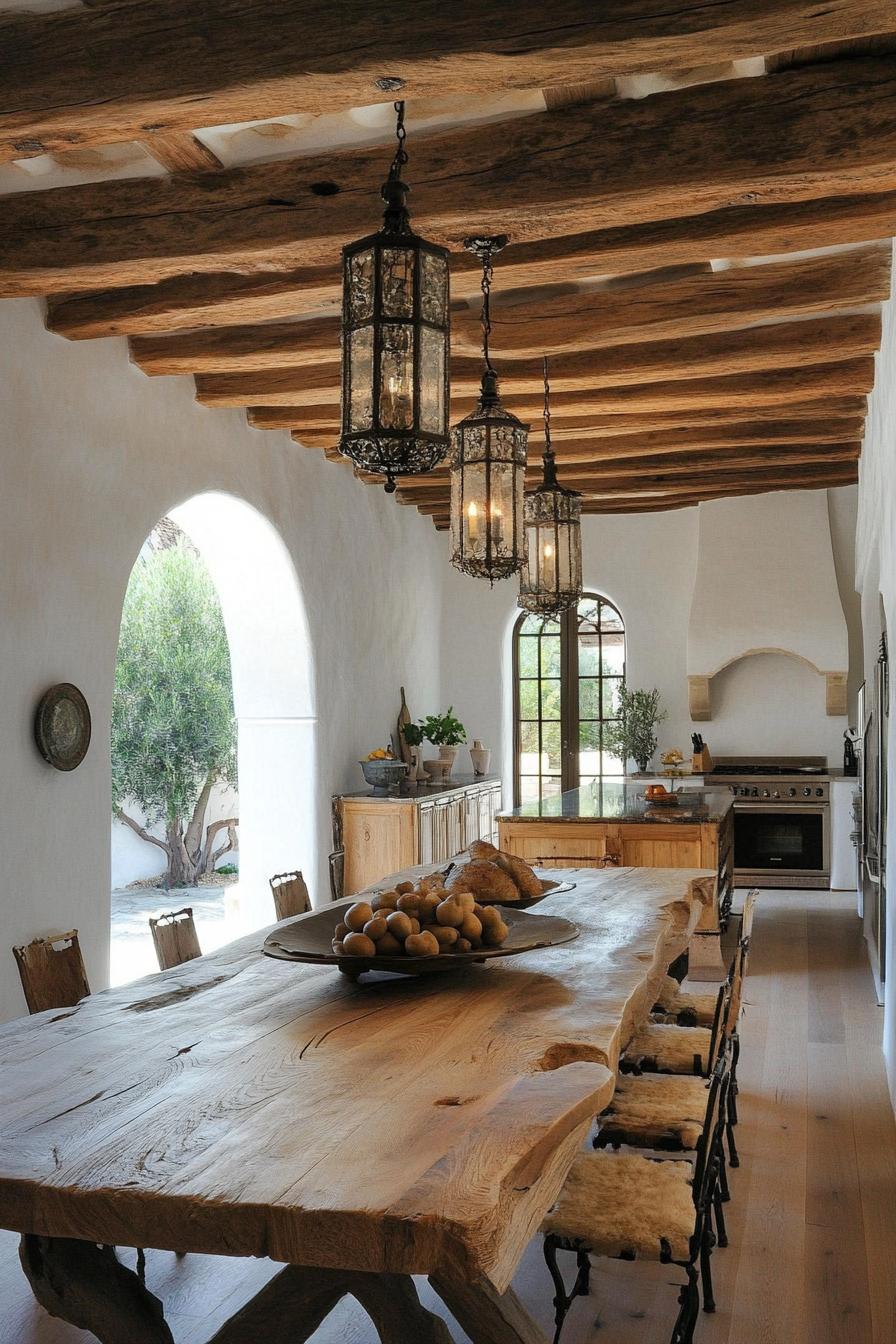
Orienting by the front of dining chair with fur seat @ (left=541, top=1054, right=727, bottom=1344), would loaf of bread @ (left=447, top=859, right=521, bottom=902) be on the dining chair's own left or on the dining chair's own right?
on the dining chair's own right

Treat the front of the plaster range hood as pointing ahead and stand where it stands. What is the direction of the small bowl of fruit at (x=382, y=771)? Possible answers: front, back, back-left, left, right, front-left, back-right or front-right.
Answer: front-right

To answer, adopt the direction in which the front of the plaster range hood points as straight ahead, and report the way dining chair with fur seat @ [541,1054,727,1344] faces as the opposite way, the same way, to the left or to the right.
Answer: to the right

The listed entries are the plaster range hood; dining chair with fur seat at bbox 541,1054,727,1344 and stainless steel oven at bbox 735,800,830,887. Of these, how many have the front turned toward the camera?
2

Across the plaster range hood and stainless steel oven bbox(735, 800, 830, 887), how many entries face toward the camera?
2

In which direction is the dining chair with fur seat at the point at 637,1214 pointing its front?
to the viewer's left

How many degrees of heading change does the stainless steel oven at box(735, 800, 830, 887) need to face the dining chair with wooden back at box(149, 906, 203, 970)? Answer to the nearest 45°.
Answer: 0° — it already faces it

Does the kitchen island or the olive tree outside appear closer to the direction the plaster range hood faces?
the kitchen island

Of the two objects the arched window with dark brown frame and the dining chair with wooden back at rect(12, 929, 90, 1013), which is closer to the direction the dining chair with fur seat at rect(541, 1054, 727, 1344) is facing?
the dining chair with wooden back

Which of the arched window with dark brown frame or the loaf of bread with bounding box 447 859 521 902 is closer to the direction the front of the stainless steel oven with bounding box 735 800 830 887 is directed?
the loaf of bread

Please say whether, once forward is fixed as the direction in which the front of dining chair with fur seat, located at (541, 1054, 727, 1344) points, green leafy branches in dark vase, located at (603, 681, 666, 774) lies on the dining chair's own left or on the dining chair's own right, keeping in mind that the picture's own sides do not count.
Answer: on the dining chair's own right

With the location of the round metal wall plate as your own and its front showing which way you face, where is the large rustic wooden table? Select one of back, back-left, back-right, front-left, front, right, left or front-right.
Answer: front-right
